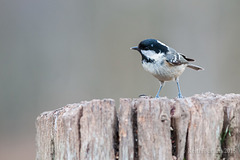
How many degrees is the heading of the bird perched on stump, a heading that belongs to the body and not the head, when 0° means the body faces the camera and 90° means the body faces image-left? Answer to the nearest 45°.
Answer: approximately 90°
